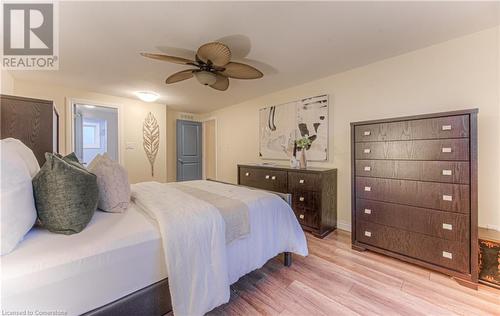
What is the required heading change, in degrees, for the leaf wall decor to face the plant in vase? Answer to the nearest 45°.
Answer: approximately 45° to its left

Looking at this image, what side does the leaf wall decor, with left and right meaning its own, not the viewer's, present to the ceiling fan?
front

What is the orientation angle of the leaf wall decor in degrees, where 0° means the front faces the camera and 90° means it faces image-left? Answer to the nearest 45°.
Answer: approximately 0°

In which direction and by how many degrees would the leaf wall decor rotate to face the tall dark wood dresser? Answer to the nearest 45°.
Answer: approximately 45° to its left

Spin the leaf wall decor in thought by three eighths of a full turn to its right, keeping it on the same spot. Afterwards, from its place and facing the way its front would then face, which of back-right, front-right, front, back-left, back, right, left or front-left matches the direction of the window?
front

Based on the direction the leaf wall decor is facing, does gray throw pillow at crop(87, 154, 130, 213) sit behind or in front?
in front

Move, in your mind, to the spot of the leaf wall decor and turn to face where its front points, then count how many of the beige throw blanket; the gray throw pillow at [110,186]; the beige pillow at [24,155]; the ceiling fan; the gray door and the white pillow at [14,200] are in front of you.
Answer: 5

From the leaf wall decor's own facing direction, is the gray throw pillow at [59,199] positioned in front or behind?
in front

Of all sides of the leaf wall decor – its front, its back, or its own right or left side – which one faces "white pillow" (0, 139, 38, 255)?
front

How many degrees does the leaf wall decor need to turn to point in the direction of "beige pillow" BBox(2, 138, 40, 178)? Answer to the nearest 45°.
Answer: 0° — it already faces it

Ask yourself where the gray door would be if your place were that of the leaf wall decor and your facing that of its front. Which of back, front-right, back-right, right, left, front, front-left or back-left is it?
back-left
